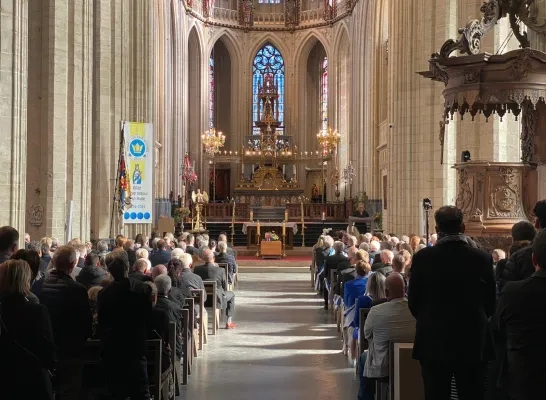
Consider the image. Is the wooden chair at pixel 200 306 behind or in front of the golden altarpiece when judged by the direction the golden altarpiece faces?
in front

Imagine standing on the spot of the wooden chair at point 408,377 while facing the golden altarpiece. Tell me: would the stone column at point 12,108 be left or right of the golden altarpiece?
left

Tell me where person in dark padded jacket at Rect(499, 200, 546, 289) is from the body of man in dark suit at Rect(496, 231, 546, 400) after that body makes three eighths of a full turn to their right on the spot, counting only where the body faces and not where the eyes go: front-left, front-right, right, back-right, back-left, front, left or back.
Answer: back-left

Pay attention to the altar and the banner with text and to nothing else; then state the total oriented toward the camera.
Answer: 2

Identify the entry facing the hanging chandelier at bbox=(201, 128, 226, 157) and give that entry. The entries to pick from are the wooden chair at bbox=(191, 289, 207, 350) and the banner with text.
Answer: the wooden chair

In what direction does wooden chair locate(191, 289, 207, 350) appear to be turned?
away from the camera

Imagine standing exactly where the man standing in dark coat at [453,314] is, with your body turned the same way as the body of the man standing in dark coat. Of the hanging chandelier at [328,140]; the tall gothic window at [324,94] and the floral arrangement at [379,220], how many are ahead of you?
3

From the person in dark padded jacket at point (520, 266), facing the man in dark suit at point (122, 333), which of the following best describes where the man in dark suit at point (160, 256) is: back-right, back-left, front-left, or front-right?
front-right

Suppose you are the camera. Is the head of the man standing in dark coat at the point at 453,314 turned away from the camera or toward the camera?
away from the camera

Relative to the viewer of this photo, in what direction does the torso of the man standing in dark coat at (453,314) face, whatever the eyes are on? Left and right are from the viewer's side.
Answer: facing away from the viewer

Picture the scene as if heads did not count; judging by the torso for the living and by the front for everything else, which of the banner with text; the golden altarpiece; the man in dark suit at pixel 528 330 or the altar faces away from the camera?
the man in dark suit

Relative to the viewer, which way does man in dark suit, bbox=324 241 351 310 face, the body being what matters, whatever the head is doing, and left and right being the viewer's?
facing away from the viewer

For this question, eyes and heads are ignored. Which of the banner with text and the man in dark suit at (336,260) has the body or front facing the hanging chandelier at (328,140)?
the man in dark suit

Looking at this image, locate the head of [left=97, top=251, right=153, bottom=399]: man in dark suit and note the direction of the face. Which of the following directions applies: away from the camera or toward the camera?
away from the camera

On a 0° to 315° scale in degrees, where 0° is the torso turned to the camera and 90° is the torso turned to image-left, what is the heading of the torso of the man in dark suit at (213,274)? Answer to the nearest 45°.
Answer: approximately 225°

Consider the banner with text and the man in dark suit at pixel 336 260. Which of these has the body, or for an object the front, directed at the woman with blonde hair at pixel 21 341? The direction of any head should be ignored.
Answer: the banner with text

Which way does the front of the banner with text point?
toward the camera

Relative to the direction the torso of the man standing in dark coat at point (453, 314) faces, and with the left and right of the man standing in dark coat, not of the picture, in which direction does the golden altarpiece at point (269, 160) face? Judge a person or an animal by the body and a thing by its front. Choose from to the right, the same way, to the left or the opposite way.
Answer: the opposite way

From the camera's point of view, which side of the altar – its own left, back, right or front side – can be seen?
front

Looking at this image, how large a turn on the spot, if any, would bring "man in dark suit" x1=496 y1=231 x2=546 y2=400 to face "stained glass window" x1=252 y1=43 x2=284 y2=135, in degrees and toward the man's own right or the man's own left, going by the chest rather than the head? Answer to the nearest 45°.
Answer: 0° — they already face it

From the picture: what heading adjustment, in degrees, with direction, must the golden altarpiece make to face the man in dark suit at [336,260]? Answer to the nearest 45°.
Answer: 0° — it already faces them
